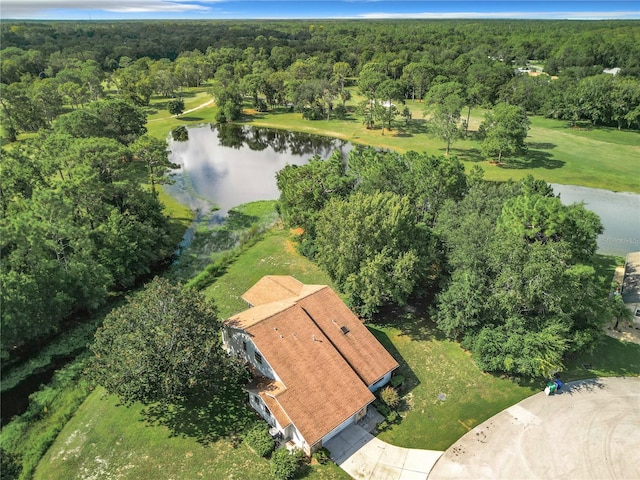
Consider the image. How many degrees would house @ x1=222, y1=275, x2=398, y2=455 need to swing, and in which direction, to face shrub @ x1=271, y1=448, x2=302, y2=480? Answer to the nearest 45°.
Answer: approximately 45° to its right

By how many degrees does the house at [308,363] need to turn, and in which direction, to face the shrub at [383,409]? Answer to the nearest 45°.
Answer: approximately 45° to its left

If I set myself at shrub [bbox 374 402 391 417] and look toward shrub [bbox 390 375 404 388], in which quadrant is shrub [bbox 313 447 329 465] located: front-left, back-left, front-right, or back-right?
back-left

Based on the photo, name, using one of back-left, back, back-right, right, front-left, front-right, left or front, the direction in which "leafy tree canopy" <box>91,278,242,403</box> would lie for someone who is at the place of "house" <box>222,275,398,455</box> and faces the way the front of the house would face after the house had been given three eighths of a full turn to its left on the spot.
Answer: left

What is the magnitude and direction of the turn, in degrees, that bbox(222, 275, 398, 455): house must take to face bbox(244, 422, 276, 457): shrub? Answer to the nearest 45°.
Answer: approximately 90° to its right

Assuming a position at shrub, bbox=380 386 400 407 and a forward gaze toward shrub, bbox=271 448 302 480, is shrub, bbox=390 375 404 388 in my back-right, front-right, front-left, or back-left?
back-right

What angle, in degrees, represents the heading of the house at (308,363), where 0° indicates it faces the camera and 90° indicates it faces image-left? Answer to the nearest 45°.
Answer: approximately 315°

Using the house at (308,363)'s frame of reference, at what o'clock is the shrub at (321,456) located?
The shrub is roughly at 1 o'clock from the house.

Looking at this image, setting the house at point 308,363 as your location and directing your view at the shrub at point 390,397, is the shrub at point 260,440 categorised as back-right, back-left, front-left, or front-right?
back-right
